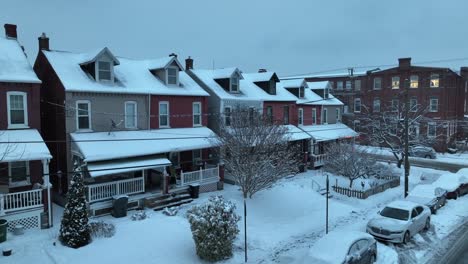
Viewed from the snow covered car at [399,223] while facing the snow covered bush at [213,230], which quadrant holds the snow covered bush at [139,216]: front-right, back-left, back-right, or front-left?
front-right

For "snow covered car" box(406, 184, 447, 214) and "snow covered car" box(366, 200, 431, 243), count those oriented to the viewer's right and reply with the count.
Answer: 0

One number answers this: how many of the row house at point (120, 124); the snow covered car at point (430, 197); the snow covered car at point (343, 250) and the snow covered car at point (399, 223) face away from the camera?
0

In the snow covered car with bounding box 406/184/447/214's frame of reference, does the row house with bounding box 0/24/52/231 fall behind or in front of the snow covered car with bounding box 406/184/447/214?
in front

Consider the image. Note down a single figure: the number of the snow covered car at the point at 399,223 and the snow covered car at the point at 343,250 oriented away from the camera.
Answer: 0

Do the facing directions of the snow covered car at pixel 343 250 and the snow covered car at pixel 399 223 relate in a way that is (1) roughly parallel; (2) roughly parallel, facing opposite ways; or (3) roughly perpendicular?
roughly parallel

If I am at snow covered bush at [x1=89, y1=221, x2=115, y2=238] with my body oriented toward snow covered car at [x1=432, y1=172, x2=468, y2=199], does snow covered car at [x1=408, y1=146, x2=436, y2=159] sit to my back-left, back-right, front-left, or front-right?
front-left

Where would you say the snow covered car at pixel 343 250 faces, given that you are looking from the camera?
facing the viewer and to the left of the viewer

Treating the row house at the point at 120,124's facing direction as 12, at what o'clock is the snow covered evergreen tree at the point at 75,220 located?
The snow covered evergreen tree is roughly at 2 o'clock from the row house.

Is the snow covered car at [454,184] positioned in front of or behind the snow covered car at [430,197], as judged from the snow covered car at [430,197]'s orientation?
behind

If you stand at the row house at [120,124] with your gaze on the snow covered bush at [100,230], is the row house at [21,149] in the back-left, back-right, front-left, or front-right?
front-right

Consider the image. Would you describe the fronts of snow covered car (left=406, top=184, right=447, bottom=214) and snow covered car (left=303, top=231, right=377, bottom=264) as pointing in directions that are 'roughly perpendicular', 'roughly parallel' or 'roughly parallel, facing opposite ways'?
roughly parallel

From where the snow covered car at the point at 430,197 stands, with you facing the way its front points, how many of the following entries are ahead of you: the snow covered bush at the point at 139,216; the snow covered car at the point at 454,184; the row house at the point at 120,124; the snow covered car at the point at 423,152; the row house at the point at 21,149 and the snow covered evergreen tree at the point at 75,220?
4
